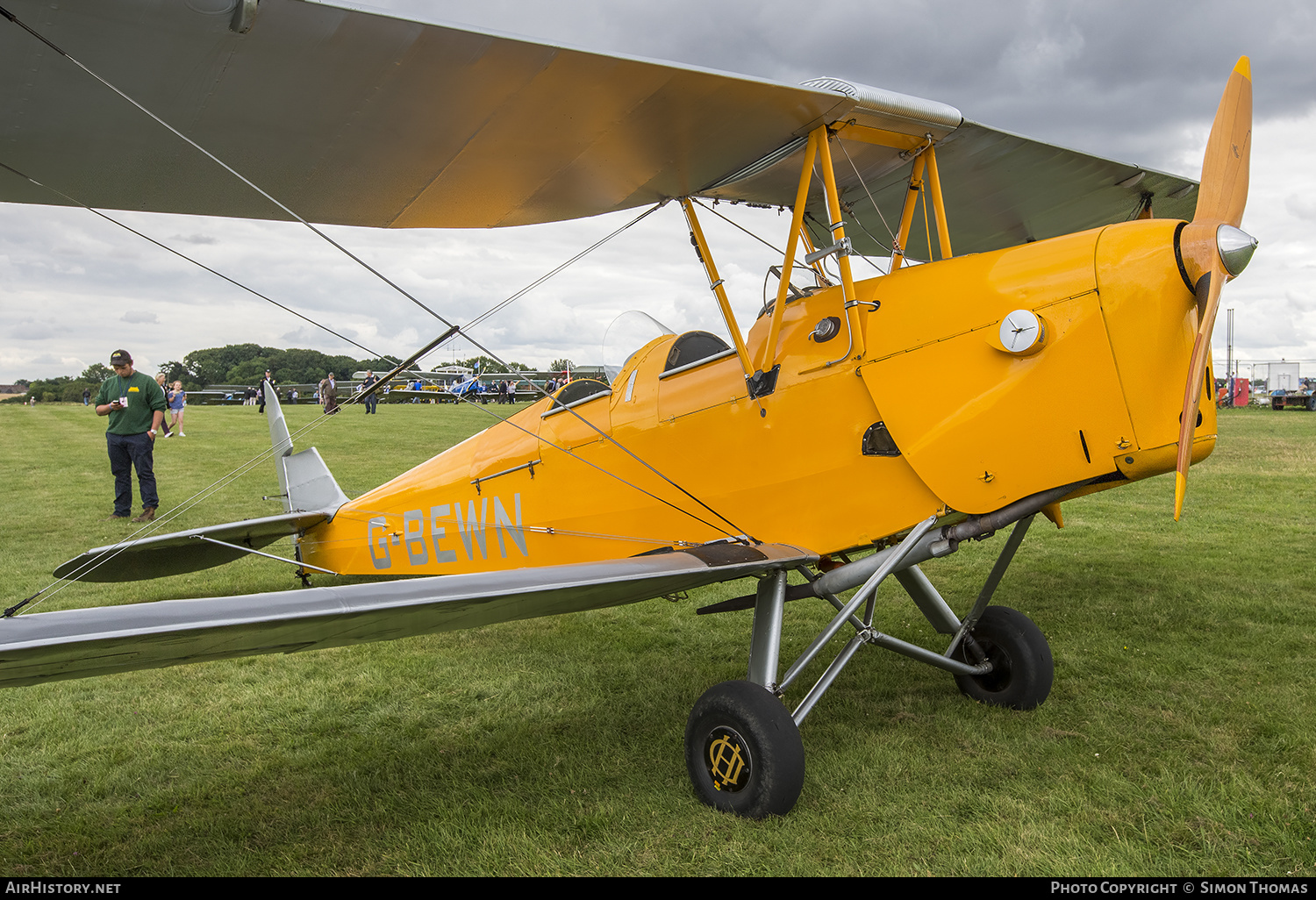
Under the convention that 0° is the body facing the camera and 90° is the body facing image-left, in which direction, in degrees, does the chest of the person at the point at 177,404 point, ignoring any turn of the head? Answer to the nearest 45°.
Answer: approximately 0°

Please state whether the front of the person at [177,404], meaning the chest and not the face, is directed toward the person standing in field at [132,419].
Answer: yes

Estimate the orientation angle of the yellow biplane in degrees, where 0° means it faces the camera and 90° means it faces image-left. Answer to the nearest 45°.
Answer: approximately 315°

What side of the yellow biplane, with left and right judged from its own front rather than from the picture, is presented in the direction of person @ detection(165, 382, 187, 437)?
back

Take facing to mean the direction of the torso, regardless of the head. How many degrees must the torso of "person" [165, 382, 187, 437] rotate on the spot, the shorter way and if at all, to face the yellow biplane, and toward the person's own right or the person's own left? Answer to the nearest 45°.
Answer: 0° — they already face it

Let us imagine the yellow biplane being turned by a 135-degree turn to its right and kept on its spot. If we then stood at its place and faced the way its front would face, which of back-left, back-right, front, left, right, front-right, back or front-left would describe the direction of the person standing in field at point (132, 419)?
front-right
